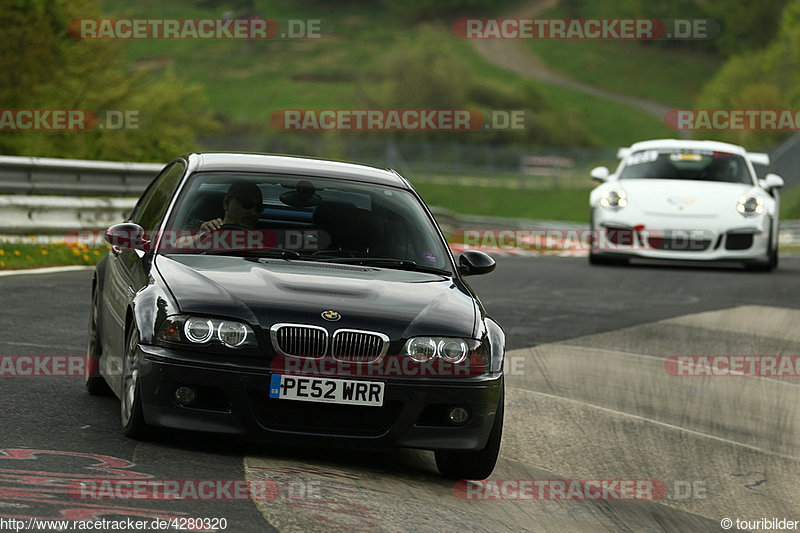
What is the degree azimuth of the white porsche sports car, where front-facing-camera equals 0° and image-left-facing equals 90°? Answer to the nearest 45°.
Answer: approximately 0°

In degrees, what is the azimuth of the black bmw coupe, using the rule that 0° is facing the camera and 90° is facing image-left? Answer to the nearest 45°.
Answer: approximately 0°

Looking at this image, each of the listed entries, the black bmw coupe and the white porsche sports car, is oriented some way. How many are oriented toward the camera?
2

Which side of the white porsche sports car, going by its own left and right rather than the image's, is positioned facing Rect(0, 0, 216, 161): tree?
right

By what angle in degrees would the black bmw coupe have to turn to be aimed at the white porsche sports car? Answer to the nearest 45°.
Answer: approximately 135° to its left

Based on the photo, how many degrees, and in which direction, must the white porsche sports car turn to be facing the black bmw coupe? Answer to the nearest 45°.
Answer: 0° — it already faces it

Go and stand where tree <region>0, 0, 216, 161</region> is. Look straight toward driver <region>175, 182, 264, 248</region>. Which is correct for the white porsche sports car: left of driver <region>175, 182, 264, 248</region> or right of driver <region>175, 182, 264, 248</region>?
left

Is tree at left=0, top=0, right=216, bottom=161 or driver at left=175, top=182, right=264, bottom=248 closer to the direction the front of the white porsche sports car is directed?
the driver

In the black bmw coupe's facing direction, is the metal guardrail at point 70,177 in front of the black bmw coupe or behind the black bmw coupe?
behind
